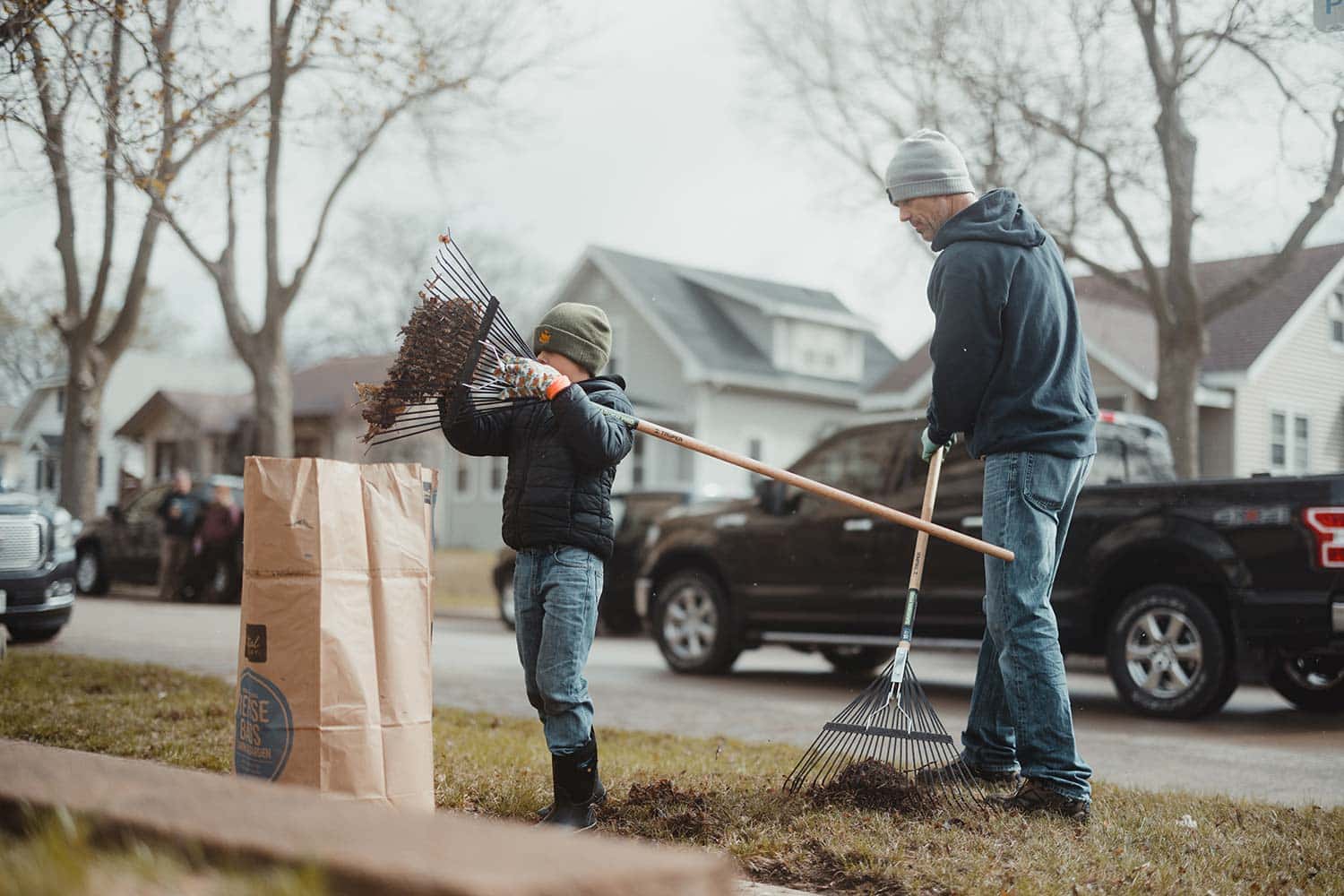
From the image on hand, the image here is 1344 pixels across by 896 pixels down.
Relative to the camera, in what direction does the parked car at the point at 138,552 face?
facing away from the viewer and to the left of the viewer

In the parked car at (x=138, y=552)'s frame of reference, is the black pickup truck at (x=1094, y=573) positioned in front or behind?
behind

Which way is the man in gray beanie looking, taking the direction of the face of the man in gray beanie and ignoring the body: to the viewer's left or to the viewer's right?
to the viewer's left

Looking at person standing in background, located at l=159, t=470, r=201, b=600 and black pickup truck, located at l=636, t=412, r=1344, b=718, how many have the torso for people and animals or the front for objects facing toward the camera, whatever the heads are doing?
1

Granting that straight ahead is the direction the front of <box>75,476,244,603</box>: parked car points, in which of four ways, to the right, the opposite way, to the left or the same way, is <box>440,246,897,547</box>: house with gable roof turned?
to the left

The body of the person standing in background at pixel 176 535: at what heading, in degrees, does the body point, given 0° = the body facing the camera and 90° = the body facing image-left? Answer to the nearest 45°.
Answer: approximately 0°

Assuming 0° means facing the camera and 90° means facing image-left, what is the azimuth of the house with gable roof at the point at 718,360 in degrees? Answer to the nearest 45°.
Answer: approximately 45°

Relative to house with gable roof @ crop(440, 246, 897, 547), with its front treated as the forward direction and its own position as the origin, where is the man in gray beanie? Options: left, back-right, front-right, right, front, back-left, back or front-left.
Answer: front-left

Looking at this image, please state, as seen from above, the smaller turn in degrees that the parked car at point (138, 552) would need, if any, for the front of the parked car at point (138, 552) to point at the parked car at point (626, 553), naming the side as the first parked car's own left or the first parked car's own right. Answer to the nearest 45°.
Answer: approximately 180°

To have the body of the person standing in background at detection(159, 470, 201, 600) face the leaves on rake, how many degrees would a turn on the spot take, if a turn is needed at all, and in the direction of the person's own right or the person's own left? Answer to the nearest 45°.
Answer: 0° — they already face it

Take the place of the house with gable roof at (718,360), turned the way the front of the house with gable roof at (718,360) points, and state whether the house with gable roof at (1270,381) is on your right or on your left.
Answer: on your left

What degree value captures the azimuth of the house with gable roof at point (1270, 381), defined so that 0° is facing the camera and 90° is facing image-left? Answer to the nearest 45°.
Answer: approximately 45°
